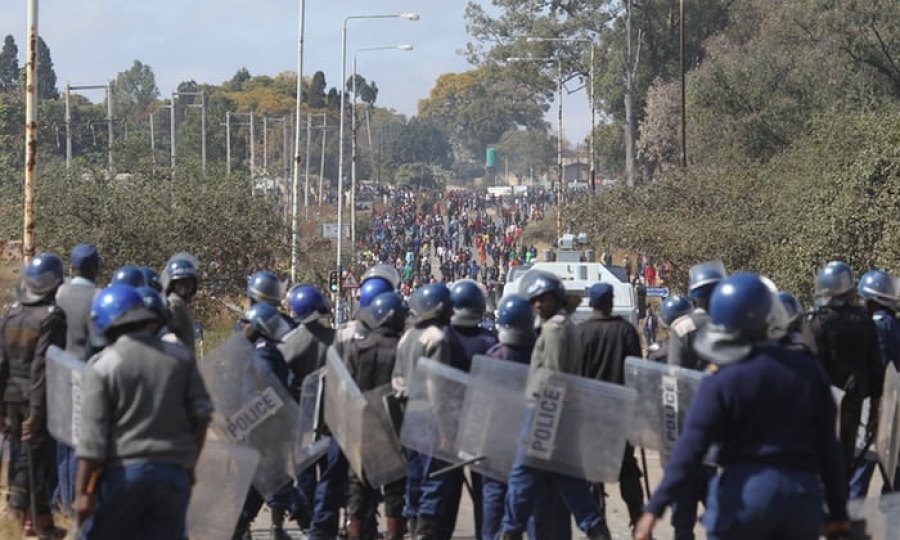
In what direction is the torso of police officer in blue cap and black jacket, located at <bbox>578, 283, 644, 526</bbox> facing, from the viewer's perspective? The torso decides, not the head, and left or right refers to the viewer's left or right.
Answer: facing away from the viewer

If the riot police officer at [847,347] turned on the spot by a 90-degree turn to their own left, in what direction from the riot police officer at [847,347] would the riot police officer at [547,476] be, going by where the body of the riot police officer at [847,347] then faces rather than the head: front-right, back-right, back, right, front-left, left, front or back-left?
front-left

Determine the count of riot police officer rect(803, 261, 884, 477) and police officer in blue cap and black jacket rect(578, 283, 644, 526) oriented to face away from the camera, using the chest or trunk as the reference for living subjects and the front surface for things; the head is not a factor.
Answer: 2

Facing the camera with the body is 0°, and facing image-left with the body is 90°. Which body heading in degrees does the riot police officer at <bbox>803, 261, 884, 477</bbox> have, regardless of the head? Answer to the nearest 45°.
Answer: approximately 180°

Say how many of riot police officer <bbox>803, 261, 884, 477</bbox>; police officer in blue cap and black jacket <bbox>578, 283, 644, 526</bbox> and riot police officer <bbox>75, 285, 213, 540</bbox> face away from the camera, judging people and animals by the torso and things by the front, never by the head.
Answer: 3

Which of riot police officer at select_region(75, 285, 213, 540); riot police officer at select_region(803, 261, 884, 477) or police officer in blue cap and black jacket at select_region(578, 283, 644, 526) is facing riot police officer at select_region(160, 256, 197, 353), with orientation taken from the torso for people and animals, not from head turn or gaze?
riot police officer at select_region(75, 285, 213, 540)

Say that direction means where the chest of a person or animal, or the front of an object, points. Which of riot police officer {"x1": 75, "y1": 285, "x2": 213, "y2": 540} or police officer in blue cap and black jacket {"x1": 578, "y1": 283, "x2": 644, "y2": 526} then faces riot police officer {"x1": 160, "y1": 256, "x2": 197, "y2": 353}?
riot police officer {"x1": 75, "y1": 285, "x2": 213, "y2": 540}

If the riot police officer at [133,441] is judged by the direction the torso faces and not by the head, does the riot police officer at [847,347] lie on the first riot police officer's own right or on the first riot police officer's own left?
on the first riot police officer's own right

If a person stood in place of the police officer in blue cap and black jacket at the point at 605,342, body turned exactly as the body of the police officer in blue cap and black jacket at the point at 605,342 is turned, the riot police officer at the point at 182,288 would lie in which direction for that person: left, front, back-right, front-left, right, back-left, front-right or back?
left

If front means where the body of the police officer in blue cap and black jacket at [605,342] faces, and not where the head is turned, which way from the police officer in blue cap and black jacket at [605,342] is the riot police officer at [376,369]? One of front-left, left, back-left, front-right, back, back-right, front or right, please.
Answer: left

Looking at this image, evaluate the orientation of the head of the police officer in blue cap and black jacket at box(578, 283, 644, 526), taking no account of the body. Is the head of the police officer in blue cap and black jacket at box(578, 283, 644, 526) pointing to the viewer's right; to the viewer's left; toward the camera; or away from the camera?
away from the camera

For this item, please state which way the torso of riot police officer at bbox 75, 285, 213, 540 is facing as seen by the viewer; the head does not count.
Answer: away from the camera

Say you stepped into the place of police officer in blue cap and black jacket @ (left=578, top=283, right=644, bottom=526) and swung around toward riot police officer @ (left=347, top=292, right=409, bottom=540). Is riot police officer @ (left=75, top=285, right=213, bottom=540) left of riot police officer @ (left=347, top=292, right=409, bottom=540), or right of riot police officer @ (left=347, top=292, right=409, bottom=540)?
left

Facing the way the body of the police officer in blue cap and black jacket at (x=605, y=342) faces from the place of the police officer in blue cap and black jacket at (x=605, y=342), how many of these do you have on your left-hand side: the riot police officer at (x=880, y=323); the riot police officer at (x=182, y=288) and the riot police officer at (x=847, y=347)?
1

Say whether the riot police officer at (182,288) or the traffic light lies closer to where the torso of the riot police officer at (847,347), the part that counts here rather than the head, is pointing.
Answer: the traffic light

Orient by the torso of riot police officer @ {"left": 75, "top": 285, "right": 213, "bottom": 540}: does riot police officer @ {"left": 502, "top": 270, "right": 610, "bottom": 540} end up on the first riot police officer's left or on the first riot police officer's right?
on the first riot police officer's right

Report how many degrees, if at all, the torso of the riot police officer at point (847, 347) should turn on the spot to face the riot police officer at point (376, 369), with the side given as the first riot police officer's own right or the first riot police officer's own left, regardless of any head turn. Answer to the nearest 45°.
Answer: approximately 90° to the first riot police officer's own left

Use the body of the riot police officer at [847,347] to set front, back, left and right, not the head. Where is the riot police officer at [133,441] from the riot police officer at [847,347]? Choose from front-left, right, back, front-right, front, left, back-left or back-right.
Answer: back-left
